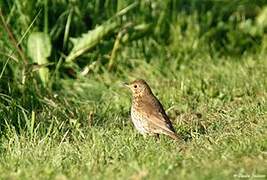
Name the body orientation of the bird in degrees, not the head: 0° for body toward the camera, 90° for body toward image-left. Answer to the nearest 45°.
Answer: approximately 90°
